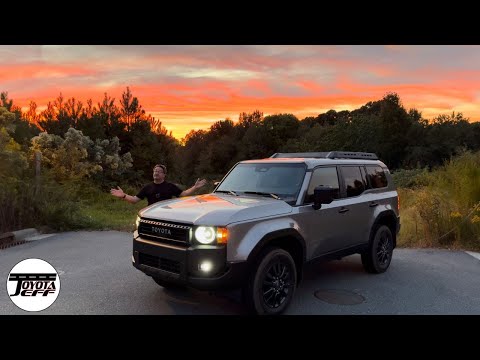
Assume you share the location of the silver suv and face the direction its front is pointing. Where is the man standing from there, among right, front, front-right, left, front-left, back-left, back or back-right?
right

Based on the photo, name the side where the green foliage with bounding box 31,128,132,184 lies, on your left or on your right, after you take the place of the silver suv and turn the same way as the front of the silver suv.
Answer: on your right

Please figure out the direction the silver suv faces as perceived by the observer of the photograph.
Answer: facing the viewer and to the left of the viewer
